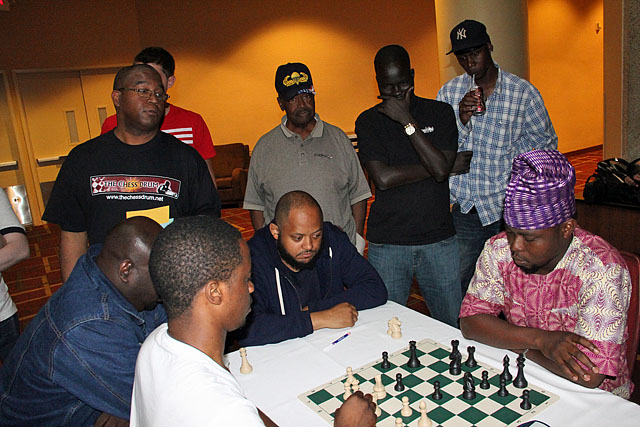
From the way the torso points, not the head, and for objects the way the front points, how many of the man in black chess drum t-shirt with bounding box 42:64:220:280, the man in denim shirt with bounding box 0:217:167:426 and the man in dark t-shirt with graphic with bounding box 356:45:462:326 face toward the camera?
2

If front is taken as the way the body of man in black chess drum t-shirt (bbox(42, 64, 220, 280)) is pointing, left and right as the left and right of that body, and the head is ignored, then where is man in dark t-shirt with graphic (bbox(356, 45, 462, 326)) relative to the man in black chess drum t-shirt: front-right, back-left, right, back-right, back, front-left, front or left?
left

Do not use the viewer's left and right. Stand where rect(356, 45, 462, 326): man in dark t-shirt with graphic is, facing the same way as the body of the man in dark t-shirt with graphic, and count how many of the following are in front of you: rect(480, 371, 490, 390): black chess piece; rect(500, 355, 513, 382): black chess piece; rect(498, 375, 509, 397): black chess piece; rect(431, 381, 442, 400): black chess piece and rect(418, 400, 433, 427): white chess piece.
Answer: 5

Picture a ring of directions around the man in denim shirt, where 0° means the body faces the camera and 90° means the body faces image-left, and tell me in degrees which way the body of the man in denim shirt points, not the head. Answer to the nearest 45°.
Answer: approximately 270°

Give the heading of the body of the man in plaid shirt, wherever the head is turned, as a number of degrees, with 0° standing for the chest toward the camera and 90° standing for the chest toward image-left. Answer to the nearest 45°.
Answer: approximately 45°

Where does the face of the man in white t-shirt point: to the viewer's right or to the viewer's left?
to the viewer's right

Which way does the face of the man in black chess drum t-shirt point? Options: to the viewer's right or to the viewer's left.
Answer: to the viewer's right

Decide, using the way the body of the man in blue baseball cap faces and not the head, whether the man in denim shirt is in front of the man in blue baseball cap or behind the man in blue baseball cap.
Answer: in front

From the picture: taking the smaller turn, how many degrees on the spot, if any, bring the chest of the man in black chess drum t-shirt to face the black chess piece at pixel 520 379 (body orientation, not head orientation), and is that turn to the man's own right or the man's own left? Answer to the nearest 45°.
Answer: approximately 45° to the man's own left

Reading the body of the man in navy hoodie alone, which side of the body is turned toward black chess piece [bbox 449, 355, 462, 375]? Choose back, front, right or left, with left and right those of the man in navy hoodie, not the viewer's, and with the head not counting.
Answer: front

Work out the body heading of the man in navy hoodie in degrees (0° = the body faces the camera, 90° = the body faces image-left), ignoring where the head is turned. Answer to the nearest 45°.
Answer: approximately 315°

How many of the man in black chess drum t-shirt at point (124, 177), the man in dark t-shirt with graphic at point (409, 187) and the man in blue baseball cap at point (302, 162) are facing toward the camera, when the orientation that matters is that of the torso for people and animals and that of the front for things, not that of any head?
3
